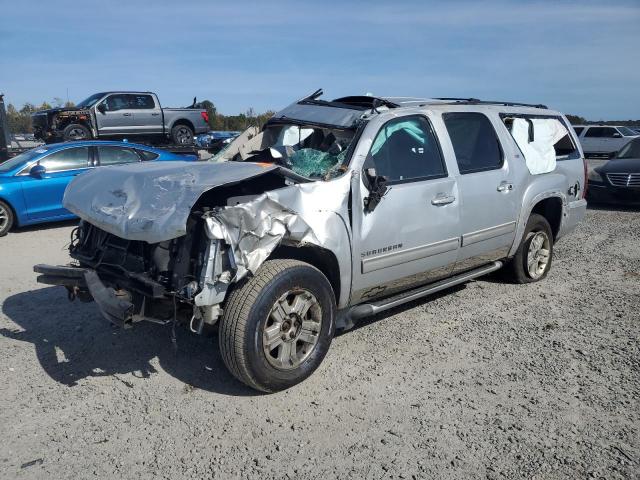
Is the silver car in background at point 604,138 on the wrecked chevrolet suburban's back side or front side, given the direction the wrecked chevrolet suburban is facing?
on the back side

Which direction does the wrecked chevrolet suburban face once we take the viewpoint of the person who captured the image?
facing the viewer and to the left of the viewer

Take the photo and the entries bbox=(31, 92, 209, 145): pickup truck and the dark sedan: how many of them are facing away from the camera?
0

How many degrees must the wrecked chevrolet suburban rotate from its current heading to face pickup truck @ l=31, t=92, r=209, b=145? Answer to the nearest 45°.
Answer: approximately 90° to its right

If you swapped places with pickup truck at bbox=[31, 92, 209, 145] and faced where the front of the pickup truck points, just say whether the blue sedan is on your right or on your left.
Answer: on your left

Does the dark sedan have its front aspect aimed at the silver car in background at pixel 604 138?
no

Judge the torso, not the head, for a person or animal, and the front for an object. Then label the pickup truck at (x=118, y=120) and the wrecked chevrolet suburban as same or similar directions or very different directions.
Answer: same or similar directions

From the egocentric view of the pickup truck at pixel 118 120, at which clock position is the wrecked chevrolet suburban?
The wrecked chevrolet suburban is roughly at 9 o'clock from the pickup truck.

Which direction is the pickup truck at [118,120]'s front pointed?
to the viewer's left

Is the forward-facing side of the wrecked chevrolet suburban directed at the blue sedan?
no

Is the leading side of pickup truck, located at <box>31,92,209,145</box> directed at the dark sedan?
no

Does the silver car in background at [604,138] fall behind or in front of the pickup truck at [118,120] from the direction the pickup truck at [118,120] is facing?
behind
